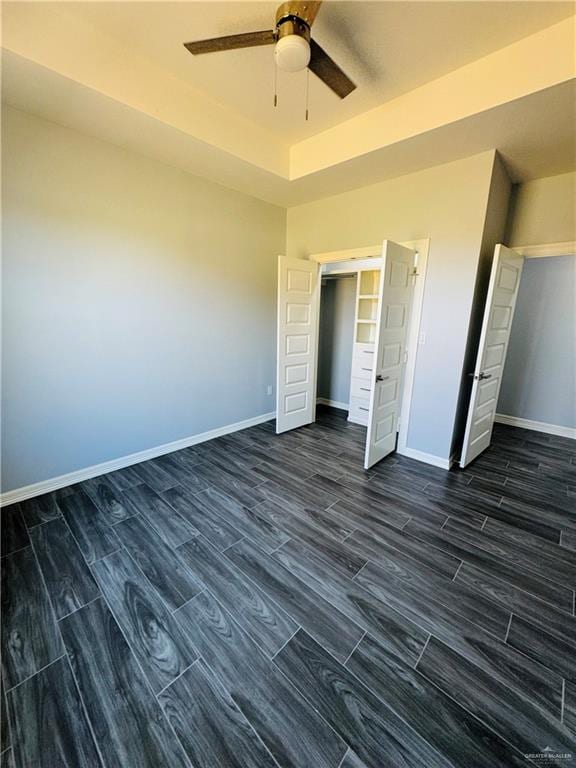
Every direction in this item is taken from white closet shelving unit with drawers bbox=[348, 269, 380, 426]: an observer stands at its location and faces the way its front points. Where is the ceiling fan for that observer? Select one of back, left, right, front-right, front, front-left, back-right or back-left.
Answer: front-left

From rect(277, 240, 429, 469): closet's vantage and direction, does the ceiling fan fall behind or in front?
in front

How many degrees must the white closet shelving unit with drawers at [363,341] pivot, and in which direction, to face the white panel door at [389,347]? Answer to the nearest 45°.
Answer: approximately 45° to its left

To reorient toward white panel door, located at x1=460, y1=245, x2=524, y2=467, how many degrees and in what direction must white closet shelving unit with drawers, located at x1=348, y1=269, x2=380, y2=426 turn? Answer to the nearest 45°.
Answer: approximately 90° to its left

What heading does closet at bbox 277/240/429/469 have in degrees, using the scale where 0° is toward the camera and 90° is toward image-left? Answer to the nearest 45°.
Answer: approximately 45°

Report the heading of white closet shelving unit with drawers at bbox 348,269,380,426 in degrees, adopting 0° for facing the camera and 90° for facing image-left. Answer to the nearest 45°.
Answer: approximately 45°
